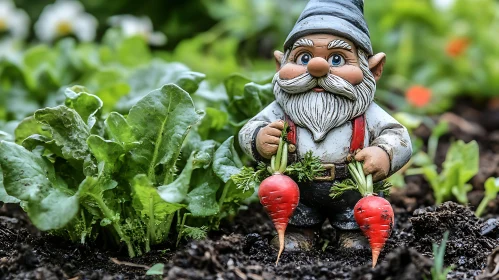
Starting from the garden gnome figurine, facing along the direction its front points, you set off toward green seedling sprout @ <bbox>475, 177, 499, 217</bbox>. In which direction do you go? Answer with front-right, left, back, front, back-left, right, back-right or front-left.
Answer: back-left

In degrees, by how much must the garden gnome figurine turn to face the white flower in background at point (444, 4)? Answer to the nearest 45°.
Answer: approximately 180°

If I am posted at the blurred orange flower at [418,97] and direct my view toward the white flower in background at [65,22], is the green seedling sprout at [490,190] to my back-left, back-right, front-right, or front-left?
back-left

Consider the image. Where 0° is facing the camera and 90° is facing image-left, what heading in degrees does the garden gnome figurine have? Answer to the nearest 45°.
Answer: approximately 0°

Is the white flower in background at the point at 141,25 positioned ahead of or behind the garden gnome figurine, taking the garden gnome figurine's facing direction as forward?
behind

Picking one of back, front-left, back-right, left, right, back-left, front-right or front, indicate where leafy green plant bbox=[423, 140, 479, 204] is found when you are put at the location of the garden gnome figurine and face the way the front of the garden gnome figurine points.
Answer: back-left

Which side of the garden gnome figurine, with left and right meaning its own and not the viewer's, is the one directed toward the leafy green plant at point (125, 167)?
right

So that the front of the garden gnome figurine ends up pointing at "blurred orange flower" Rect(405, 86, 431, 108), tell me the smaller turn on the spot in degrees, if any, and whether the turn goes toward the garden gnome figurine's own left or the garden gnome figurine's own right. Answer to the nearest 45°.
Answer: approximately 180°

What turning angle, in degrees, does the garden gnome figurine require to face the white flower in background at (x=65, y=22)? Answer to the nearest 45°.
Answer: approximately 135° to its right

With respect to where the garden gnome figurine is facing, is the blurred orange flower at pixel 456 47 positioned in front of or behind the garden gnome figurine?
behind
